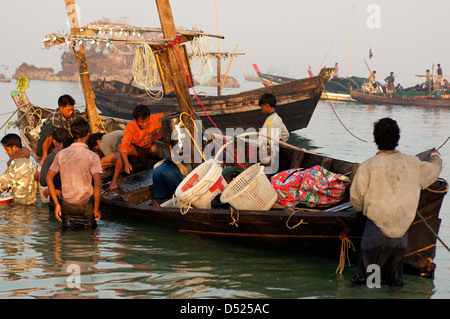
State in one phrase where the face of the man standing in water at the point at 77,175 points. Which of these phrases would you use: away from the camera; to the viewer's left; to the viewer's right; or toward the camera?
away from the camera

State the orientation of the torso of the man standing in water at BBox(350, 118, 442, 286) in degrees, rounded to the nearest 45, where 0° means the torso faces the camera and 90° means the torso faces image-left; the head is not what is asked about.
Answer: approximately 180°

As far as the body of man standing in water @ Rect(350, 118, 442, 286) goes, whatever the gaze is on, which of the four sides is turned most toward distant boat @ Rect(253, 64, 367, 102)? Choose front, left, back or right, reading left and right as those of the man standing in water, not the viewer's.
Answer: front

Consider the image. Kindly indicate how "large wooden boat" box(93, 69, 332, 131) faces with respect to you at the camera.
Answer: facing to the right of the viewer

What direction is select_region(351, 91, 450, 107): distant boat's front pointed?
to the viewer's left

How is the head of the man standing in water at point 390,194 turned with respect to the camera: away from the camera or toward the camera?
away from the camera

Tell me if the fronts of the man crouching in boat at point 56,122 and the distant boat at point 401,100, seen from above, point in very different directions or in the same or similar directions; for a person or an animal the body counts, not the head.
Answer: very different directions

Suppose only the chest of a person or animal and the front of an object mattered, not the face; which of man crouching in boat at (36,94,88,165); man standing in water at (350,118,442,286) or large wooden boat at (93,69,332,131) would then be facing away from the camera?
the man standing in water

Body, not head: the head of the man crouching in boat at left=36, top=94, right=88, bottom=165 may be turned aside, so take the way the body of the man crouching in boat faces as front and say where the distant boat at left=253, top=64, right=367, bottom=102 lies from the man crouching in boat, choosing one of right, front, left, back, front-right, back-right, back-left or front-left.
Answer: left

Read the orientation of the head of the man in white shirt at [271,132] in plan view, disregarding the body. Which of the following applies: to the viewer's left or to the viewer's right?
to the viewer's left
